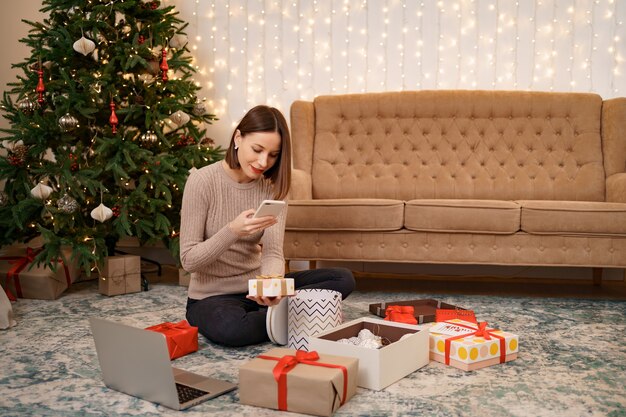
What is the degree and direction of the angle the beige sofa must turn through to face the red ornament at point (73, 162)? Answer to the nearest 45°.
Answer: approximately 45° to its right

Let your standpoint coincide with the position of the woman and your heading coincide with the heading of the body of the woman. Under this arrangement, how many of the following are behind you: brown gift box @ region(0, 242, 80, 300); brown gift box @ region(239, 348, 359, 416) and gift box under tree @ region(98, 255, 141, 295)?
2

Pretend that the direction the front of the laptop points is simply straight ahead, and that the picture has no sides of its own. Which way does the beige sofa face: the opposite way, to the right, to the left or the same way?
the opposite way

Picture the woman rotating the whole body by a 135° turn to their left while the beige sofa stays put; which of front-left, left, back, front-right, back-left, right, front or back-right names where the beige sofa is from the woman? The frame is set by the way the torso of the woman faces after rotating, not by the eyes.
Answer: front-right

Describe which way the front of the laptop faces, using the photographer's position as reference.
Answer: facing away from the viewer and to the right of the viewer

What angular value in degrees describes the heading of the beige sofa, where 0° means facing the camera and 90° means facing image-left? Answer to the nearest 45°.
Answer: approximately 0°

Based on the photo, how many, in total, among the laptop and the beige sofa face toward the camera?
1

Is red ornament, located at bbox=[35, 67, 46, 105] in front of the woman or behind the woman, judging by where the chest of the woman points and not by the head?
behind

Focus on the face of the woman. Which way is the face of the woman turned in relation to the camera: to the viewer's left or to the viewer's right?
to the viewer's right
